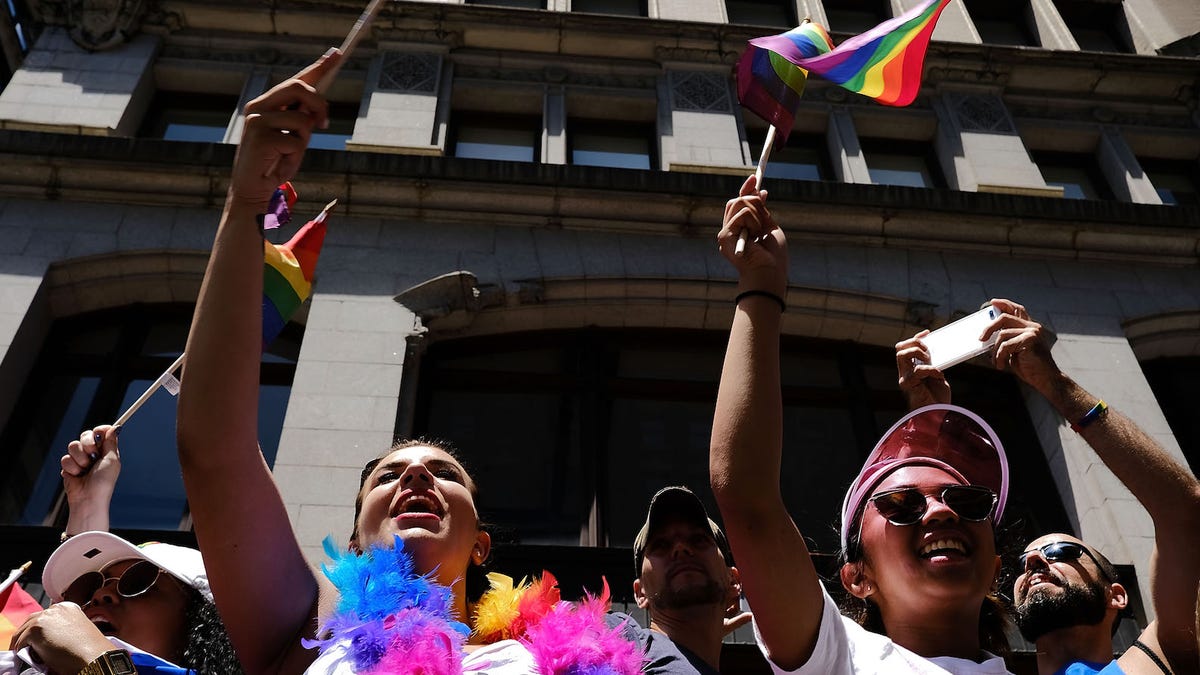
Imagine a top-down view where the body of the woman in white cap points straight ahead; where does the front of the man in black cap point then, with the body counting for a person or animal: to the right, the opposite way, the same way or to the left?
the same way

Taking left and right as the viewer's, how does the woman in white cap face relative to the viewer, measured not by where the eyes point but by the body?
facing the viewer and to the left of the viewer

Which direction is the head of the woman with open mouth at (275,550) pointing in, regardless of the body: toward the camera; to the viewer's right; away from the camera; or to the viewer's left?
toward the camera

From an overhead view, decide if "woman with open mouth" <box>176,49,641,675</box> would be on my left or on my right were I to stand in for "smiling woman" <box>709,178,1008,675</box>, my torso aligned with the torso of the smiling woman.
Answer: on my right

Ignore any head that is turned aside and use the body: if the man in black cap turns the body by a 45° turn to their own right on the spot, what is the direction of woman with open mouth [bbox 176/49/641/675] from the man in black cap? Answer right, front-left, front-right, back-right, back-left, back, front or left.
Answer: front

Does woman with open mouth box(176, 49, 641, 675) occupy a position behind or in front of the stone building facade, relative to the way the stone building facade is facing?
in front

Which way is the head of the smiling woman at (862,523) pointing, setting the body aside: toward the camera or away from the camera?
toward the camera

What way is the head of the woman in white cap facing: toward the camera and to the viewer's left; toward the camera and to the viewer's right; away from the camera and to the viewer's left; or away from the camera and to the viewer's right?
toward the camera and to the viewer's left

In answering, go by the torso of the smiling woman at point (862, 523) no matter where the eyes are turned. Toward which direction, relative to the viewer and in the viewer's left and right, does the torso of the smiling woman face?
facing the viewer and to the right of the viewer

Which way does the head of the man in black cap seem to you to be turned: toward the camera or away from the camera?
toward the camera

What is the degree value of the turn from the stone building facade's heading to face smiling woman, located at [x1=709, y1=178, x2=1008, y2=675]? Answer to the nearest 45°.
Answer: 0° — it already faces them

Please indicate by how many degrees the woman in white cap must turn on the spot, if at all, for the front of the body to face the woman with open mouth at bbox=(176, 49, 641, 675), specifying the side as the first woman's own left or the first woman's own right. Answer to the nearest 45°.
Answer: approximately 45° to the first woman's own left

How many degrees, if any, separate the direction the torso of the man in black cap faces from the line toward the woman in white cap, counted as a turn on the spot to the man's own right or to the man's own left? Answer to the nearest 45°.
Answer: approximately 90° to the man's own right

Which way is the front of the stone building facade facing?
toward the camera

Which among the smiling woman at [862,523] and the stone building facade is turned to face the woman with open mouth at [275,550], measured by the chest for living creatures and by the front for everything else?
the stone building facade

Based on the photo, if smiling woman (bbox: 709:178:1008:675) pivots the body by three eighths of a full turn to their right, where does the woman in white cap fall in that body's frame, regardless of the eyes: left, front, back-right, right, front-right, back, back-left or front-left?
front

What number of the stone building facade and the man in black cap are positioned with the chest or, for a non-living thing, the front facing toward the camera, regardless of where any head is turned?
2
